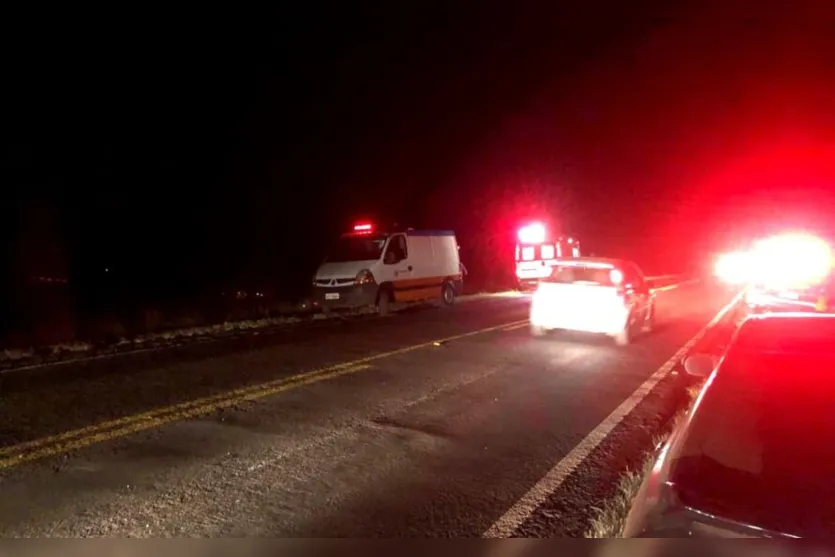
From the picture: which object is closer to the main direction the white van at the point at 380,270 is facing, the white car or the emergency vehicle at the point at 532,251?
the white car

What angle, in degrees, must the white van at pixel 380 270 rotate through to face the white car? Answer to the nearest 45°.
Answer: approximately 90° to its left

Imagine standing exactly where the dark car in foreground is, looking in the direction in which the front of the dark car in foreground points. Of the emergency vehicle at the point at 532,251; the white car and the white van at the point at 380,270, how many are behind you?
0

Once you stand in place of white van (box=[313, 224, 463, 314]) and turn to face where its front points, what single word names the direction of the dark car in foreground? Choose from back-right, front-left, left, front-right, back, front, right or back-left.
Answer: front-left

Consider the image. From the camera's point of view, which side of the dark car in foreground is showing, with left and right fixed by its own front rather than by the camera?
back

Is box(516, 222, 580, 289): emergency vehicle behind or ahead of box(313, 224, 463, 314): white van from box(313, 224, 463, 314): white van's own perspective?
behind

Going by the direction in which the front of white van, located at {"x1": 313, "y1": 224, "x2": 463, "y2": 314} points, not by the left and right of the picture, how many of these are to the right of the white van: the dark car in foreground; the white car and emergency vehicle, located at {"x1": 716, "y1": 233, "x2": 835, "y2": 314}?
0

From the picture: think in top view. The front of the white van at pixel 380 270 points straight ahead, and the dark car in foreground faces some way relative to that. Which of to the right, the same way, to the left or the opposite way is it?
the opposite way

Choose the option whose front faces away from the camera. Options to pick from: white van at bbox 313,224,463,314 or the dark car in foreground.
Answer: the dark car in foreground

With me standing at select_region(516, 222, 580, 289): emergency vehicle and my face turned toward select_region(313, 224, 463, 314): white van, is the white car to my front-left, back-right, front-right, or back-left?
front-left

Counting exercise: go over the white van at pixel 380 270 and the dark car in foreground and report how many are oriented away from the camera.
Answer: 1

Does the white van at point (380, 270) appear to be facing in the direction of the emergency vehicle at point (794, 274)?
no

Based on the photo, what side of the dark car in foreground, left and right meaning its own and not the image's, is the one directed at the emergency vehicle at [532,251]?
front

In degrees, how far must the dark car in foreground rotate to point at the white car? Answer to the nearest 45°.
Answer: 0° — it already faces it
